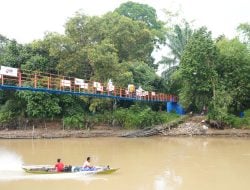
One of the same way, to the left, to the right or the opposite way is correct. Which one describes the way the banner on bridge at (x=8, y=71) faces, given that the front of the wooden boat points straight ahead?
to the right

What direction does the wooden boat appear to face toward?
to the viewer's right

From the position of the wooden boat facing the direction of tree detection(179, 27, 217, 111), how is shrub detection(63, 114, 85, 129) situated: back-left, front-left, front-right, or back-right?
front-left

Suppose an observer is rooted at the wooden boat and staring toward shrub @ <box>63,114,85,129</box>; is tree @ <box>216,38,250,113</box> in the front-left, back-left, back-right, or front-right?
front-right

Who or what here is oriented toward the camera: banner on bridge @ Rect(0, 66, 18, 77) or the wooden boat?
the banner on bridge

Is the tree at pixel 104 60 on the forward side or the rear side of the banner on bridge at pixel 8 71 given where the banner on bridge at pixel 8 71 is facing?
on the rear side

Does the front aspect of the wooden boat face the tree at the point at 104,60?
no

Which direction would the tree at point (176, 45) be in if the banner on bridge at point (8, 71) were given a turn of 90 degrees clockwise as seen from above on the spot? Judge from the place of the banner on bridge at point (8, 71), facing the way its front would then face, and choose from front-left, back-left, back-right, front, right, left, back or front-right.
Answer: back-right

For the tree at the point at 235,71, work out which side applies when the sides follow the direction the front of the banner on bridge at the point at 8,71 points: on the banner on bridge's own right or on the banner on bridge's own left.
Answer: on the banner on bridge's own left

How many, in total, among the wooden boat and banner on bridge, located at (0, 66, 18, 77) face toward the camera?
1

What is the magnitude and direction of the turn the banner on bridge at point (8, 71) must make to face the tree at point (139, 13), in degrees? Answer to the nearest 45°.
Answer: approximately 135° to its left

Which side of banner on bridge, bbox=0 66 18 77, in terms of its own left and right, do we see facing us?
front

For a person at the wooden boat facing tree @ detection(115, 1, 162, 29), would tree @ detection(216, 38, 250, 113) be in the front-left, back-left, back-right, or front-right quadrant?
front-right
